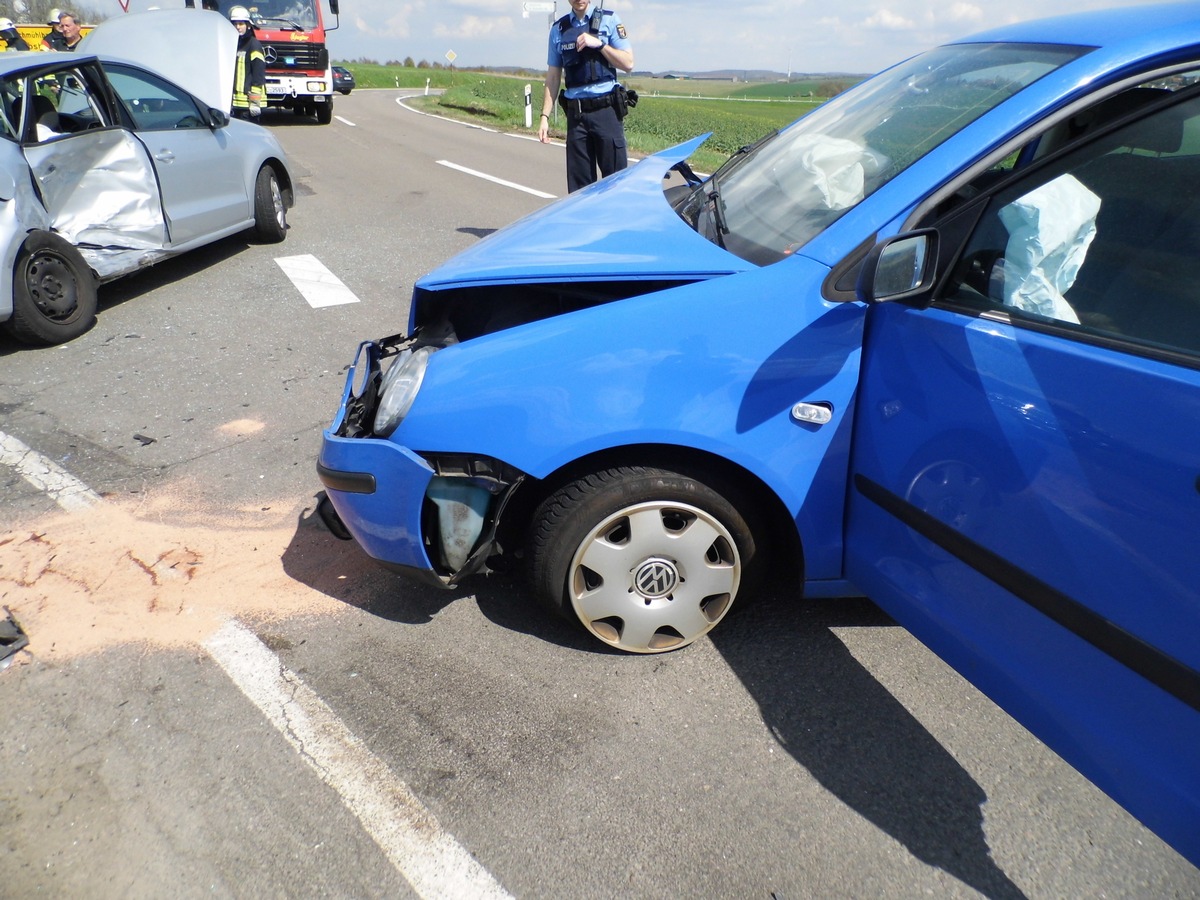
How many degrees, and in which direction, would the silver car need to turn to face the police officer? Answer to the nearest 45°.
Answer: approximately 45° to its right

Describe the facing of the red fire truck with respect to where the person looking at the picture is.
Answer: facing the viewer

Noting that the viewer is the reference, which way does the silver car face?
facing away from the viewer and to the right of the viewer

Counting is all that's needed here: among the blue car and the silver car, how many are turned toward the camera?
0

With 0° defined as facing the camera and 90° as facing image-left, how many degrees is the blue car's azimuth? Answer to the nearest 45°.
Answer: approximately 90°

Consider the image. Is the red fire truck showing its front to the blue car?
yes

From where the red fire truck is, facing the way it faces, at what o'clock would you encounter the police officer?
The police officer is roughly at 12 o'clock from the red fire truck.

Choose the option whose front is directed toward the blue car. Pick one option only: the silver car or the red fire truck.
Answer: the red fire truck

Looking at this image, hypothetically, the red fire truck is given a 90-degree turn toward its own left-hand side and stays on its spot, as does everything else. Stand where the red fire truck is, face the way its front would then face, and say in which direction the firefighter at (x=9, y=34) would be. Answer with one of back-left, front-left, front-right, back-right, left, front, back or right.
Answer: back-right

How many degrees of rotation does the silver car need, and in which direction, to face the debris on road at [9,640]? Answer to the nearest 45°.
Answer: approximately 135° to its right

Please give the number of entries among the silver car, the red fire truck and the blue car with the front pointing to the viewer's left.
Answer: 1

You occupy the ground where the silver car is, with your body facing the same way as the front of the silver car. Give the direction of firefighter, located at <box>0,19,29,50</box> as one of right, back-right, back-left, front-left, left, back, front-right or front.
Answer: front-left

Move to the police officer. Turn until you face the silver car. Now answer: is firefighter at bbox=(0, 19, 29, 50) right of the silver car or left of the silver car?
right

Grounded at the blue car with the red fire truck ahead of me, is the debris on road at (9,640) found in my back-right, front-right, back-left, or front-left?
front-left

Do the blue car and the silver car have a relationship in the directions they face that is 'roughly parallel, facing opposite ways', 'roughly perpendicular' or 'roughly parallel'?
roughly perpendicular

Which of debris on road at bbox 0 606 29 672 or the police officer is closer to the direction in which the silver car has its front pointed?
the police officer

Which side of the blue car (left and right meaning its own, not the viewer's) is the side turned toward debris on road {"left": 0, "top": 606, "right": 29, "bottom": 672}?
front

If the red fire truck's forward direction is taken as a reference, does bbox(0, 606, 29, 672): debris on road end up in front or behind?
in front

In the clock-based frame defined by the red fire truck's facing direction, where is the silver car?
The silver car is roughly at 12 o'clock from the red fire truck.
